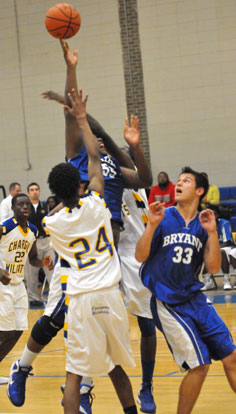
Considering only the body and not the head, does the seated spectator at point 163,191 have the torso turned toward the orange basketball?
yes

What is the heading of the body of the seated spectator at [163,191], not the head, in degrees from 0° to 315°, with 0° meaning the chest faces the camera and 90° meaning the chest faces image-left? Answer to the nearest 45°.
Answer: approximately 0°

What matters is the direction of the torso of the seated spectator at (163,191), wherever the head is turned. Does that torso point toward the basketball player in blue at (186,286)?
yes

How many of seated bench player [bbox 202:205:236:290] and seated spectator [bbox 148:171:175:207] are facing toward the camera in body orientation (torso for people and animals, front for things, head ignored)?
2

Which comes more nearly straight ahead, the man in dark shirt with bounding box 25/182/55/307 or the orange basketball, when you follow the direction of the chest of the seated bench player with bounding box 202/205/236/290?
the orange basketball

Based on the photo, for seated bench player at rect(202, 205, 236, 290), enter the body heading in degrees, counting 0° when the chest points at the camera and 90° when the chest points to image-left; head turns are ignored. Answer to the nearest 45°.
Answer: approximately 0°

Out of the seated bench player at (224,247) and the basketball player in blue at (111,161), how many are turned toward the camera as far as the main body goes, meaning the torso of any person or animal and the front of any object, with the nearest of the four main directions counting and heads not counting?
2

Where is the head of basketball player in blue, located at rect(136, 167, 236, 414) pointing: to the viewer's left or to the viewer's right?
to the viewer's left
